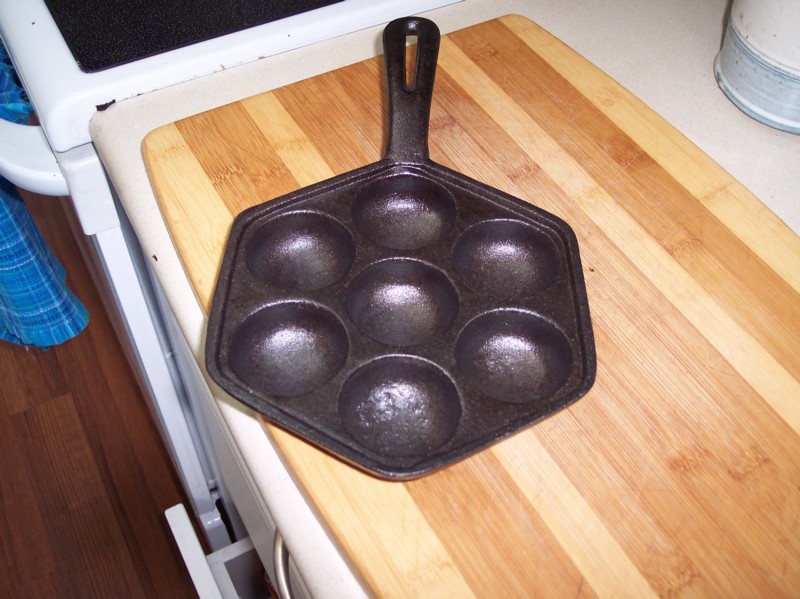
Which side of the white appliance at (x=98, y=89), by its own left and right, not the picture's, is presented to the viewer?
left
